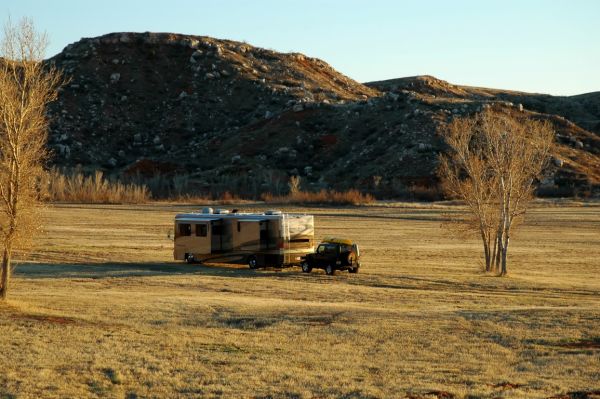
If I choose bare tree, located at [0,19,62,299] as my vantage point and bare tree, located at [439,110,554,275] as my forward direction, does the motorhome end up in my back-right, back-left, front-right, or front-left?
front-left

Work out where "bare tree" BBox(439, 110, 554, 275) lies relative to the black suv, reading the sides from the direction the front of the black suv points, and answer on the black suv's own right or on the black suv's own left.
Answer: on the black suv's own right

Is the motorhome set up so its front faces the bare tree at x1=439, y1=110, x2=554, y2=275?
no

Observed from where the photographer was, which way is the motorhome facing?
facing away from the viewer and to the left of the viewer

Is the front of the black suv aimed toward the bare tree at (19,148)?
no

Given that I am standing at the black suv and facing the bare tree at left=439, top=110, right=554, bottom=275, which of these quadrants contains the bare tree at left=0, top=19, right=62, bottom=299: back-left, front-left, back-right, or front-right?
back-right

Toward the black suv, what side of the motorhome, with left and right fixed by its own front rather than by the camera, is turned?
back

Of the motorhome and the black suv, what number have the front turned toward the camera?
0
